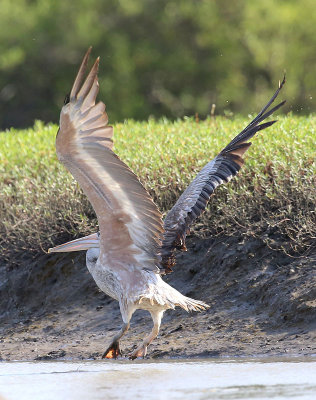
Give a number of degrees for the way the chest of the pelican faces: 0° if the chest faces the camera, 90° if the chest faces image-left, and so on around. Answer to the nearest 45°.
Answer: approximately 135°
